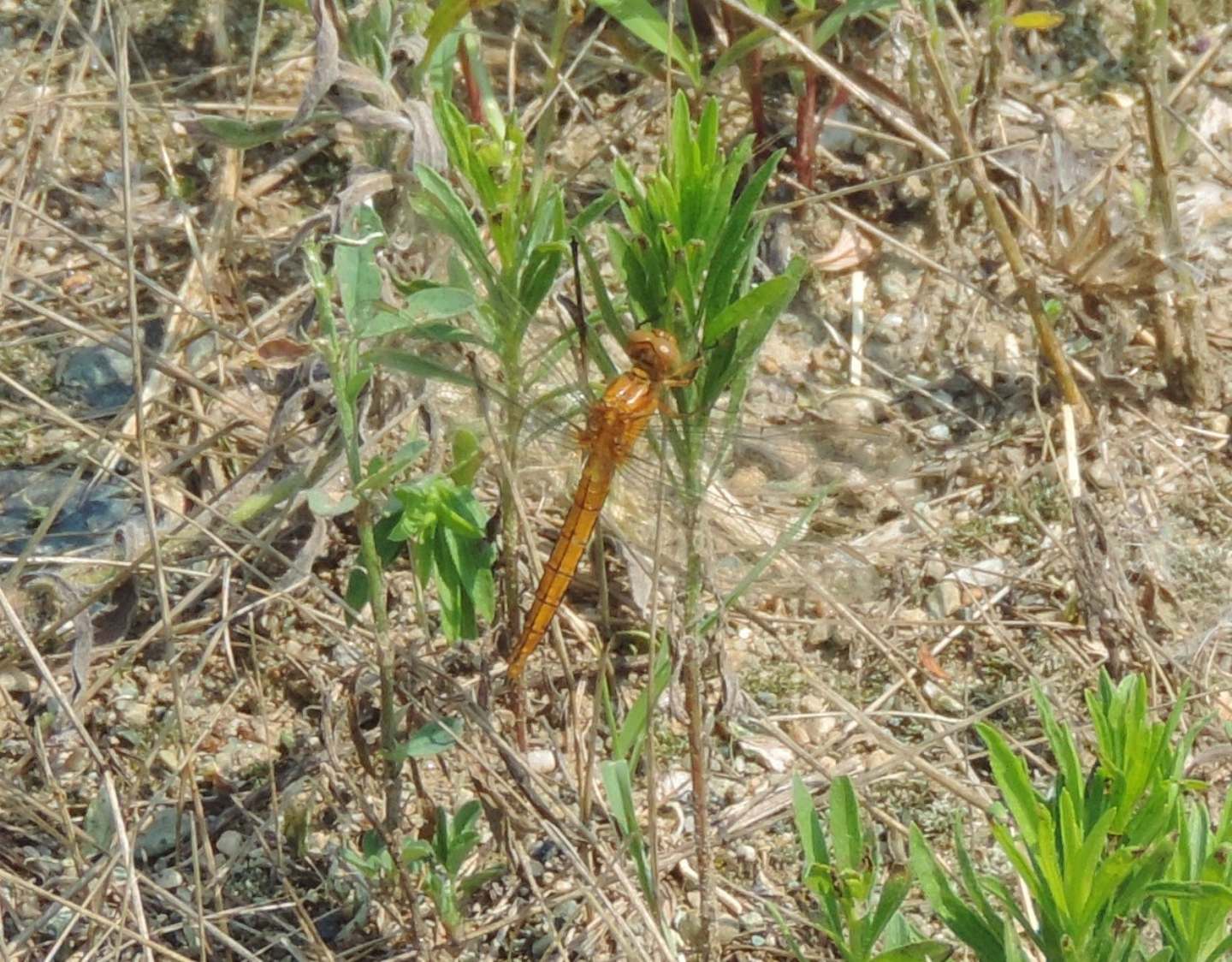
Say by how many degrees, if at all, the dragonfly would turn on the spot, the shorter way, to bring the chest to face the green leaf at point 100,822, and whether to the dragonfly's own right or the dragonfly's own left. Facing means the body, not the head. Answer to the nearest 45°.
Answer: approximately 135° to the dragonfly's own left

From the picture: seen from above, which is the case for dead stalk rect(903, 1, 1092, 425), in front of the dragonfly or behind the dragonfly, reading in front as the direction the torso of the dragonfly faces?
in front

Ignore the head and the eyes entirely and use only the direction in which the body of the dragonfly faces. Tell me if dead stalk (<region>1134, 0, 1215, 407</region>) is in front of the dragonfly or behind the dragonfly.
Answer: in front

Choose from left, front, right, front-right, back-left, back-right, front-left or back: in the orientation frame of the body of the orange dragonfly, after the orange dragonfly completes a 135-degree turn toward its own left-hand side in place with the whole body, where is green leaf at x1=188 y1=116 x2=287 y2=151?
front-right

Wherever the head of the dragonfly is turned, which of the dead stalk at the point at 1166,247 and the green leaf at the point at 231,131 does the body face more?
the dead stalk

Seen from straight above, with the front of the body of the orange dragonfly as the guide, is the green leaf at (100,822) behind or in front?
behind

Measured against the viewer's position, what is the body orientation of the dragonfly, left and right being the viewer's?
facing away from the viewer and to the right of the viewer

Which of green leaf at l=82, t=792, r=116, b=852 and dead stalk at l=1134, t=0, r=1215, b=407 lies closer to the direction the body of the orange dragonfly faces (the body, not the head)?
the dead stalk

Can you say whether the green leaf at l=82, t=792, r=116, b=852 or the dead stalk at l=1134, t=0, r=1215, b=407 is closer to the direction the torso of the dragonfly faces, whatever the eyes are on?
the dead stalk
